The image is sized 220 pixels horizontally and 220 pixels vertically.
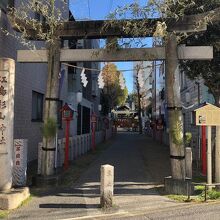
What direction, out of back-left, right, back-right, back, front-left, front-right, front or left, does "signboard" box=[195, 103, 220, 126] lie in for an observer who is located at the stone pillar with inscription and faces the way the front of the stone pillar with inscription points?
left

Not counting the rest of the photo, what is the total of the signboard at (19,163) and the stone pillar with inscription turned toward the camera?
2

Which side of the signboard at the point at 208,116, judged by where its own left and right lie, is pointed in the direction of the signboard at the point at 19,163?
right

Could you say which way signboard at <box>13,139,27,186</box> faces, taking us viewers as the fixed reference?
facing the viewer

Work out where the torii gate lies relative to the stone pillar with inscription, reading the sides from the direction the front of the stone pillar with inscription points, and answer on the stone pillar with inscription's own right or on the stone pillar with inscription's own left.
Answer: on the stone pillar with inscription's own left

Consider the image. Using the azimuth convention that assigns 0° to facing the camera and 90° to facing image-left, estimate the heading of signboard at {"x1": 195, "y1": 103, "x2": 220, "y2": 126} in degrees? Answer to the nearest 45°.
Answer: approximately 0°

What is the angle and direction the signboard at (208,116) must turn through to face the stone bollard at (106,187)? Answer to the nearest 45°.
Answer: approximately 45° to its right

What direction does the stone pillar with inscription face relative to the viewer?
toward the camera

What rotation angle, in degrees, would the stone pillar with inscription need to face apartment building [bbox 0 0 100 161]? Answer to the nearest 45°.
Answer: approximately 180°

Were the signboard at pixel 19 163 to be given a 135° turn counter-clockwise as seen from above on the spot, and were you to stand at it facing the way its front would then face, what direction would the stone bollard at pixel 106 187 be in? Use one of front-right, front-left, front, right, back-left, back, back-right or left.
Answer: right
